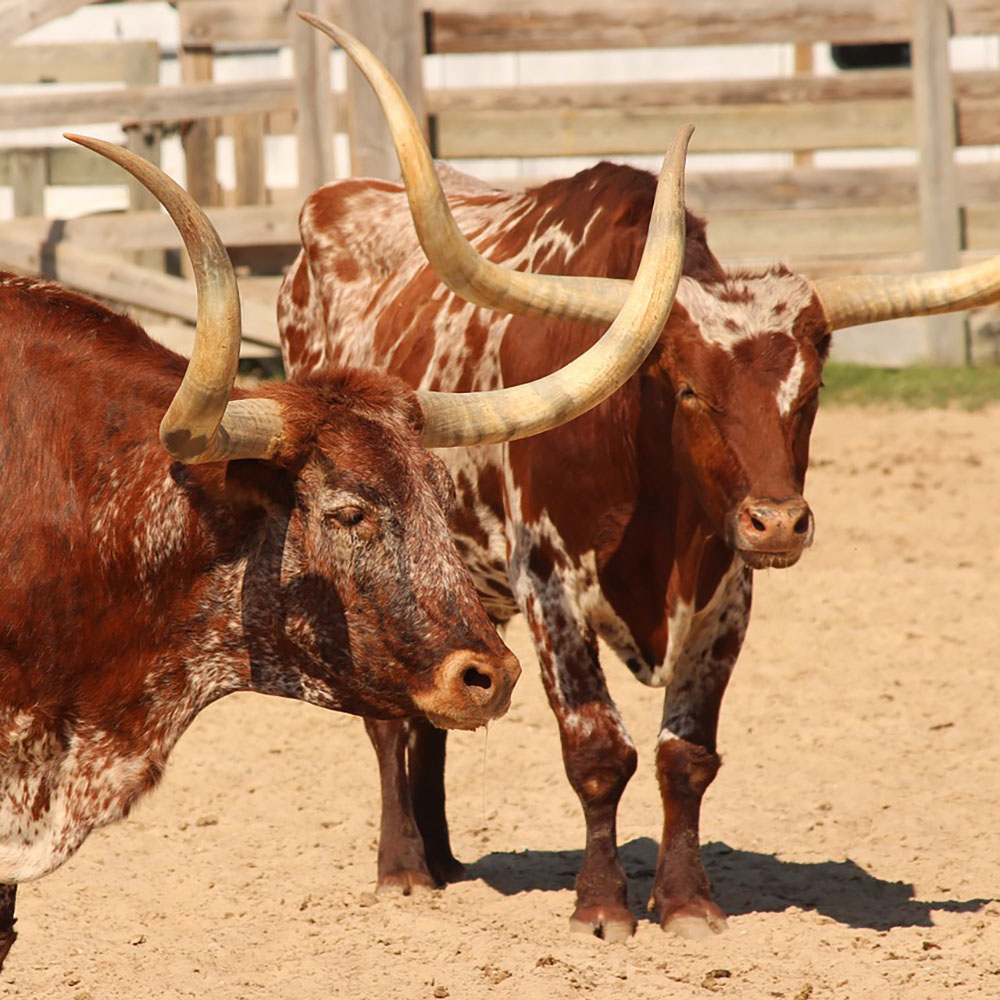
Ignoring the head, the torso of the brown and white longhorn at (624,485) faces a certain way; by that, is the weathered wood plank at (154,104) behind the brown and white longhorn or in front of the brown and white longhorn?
behind

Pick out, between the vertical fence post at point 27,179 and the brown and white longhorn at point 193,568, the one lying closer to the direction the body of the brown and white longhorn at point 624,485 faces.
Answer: the brown and white longhorn

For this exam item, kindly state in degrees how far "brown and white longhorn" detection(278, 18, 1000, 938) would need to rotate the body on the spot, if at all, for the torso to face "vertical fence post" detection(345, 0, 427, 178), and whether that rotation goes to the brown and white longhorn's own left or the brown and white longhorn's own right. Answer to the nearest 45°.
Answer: approximately 135° to the brown and white longhorn's own left

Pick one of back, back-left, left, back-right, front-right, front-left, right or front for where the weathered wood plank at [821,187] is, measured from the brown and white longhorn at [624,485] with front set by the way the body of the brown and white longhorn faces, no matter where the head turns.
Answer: back-left

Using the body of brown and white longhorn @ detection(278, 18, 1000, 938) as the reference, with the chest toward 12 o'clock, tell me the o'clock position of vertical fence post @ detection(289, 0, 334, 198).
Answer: The vertical fence post is roughly at 7 o'clock from the brown and white longhorn.

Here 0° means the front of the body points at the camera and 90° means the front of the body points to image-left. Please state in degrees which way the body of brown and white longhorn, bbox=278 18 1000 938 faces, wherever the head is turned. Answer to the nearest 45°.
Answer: approximately 315°

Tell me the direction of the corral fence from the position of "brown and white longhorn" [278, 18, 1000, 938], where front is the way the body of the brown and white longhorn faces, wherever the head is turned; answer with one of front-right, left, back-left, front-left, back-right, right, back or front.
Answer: back-left

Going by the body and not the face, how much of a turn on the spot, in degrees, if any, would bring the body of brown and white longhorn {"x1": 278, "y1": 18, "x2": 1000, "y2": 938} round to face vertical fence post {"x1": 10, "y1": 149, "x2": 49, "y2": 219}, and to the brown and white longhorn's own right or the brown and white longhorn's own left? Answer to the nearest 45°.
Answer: approximately 180°

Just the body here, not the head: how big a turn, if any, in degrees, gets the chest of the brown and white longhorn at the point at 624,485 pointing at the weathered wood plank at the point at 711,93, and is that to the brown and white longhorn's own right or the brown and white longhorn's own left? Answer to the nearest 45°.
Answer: approximately 135° to the brown and white longhorn's own left

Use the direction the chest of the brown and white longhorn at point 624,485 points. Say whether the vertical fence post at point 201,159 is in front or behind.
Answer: behind
